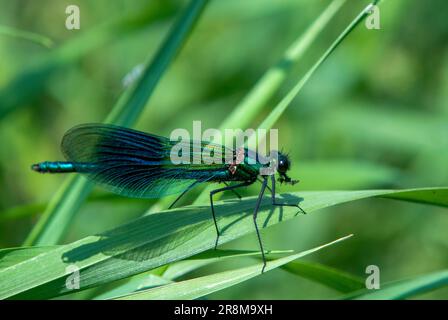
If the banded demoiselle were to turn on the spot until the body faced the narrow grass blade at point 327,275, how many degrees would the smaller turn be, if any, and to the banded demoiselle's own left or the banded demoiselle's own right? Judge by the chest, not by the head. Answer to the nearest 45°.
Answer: approximately 45° to the banded demoiselle's own right

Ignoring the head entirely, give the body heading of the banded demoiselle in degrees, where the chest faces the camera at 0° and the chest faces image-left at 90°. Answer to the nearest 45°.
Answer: approximately 270°

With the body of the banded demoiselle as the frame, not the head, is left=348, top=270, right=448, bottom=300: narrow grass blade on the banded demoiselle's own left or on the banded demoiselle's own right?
on the banded demoiselle's own right
